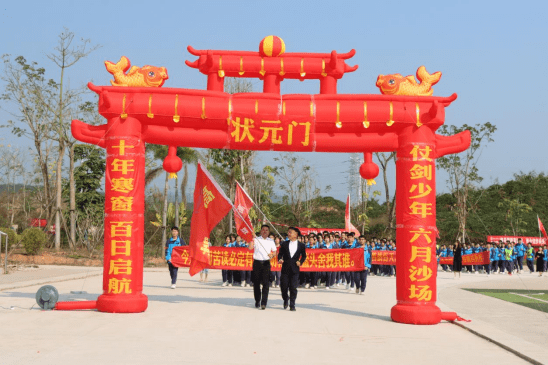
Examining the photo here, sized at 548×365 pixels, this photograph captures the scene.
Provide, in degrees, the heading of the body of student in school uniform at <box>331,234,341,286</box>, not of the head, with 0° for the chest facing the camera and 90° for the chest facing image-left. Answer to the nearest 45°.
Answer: approximately 0°

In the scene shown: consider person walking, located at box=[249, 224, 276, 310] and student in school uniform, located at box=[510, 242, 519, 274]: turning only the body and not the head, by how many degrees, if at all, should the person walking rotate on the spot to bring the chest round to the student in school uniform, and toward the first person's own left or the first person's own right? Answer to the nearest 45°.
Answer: approximately 135° to the first person's own left

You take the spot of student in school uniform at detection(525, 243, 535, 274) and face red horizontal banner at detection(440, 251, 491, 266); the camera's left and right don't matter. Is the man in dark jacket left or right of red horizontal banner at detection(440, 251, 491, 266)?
left

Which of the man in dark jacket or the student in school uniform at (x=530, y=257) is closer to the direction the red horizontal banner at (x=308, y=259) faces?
the man in dark jacket

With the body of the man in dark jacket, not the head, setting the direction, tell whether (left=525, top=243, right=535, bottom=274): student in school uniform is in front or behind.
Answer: behind

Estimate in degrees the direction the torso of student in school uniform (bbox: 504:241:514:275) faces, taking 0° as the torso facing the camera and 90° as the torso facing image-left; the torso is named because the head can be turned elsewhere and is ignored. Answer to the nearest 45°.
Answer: approximately 45°

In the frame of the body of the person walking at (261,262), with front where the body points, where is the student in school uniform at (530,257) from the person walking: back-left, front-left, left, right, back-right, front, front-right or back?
back-left

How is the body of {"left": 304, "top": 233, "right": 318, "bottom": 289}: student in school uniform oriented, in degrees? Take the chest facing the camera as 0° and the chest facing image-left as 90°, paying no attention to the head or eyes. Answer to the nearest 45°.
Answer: approximately 0°

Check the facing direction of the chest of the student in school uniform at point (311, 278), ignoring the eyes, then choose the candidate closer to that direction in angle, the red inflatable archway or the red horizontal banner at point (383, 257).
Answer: the red inflatable archway

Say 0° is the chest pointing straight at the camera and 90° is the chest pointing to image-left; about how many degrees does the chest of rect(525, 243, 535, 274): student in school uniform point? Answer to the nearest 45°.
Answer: approximately 45°
